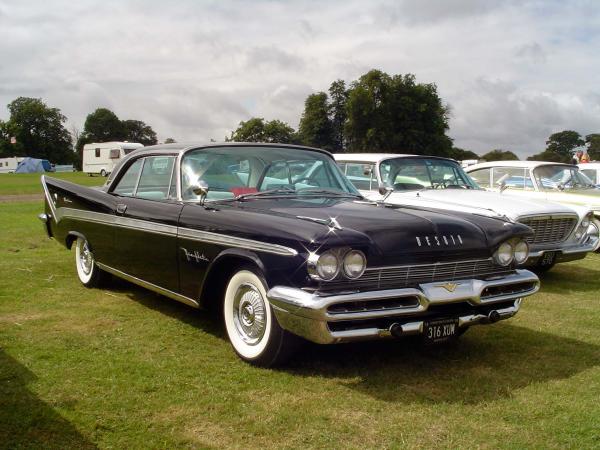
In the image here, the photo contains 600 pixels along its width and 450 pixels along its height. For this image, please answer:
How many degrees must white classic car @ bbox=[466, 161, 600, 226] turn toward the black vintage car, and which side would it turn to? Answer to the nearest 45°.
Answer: approximately 45° to its right

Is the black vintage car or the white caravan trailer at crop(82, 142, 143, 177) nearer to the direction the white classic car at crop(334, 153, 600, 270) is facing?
the black vintage car

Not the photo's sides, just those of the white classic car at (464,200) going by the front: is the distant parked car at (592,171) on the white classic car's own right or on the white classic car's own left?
on the white classic car's own left

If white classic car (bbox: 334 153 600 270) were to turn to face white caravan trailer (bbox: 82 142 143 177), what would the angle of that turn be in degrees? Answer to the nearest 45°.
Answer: approximately 180°

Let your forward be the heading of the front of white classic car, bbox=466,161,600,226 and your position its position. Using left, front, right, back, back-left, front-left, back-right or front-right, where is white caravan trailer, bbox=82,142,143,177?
back
